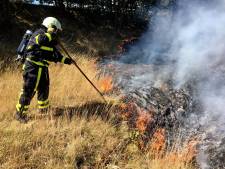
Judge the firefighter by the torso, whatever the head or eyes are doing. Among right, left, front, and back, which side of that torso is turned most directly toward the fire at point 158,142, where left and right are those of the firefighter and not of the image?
front

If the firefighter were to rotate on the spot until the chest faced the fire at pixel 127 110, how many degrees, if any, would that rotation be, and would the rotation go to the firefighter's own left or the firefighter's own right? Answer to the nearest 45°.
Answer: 0° — they already face it

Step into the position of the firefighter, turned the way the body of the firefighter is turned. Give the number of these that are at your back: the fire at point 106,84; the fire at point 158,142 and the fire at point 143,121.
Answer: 0

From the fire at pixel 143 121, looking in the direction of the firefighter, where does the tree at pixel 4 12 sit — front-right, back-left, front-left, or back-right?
front-right

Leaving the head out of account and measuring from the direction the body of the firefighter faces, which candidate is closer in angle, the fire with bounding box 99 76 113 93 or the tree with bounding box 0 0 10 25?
the fire

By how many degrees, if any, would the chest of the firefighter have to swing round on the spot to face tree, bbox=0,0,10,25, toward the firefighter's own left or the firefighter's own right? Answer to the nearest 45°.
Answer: approximately 90° to the firefighter's own left

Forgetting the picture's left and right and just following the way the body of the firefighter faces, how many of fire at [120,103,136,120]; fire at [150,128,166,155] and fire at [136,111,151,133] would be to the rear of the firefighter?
0

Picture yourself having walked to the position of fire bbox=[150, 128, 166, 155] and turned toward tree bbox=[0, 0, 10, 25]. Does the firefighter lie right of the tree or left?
left

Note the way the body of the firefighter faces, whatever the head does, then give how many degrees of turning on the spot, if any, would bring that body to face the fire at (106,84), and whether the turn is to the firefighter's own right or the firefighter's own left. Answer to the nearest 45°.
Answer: approximately 45° to the firefighter's own left

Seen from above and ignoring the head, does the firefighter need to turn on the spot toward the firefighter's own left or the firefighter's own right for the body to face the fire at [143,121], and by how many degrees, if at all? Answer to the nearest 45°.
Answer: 0° — they already face it

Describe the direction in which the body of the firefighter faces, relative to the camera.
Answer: to the viewer's right

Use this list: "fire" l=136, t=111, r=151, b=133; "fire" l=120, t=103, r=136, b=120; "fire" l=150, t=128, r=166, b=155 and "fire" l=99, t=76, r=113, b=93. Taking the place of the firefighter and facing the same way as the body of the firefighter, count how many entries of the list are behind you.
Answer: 0
